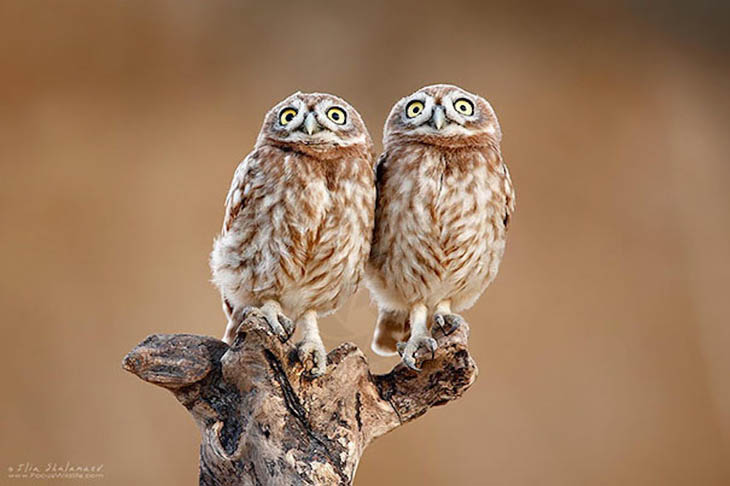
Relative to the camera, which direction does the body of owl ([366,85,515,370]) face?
toward the camera

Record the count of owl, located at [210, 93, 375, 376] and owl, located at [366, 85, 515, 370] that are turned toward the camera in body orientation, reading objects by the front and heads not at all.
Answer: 2
